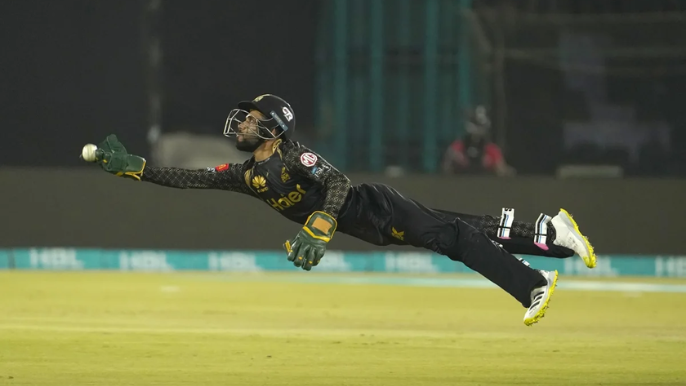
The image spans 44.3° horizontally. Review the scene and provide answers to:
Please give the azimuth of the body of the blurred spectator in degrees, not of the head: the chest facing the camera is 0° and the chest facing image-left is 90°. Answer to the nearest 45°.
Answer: approximately 0°

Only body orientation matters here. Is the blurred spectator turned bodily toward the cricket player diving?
yes
